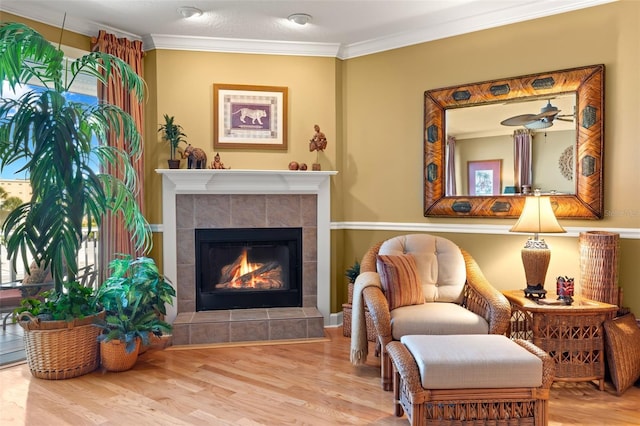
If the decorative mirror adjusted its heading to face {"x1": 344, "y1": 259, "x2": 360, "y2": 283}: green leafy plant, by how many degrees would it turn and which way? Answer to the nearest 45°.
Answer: approximately 45° to its right

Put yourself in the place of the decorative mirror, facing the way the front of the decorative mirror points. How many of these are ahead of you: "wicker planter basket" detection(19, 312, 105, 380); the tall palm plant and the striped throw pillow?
3

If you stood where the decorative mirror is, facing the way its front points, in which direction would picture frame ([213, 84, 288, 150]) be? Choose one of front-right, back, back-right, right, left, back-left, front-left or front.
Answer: front-right

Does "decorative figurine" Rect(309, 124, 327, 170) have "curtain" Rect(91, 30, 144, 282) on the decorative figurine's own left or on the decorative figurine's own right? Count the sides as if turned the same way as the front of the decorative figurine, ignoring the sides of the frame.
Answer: on the decorative figurine's own right

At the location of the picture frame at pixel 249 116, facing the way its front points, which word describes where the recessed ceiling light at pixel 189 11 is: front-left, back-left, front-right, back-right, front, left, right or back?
front-right

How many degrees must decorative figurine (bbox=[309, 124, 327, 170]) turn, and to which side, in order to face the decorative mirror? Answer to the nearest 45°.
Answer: approximately 90° to its left

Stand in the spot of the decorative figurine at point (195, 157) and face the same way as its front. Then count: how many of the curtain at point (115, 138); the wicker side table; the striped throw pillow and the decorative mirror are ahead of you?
1

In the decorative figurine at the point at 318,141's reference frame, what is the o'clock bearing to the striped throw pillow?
The striped throw pillow is roughly at 11 o'clock from the decorative figurine.

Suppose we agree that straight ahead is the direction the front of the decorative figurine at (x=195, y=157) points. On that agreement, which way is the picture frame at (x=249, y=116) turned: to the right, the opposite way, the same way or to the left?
to the left

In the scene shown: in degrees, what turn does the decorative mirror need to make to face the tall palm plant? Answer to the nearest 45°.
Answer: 0° — it already faces it

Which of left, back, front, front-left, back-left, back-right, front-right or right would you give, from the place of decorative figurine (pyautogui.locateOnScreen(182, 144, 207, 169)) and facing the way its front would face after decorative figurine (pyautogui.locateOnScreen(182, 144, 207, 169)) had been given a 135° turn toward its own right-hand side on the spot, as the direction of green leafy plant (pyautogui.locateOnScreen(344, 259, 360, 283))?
front-right

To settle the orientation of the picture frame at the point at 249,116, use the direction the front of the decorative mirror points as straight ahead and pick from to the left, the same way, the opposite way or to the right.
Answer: to the left

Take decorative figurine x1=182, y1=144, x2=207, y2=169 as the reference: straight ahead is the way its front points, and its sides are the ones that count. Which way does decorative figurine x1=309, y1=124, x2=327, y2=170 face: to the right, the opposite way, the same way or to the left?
to the left

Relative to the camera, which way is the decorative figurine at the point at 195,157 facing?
to the viewer's left

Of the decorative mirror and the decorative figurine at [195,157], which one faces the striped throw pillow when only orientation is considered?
the decorative mirror

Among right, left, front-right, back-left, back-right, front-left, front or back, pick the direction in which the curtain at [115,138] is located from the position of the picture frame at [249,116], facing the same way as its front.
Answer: right
